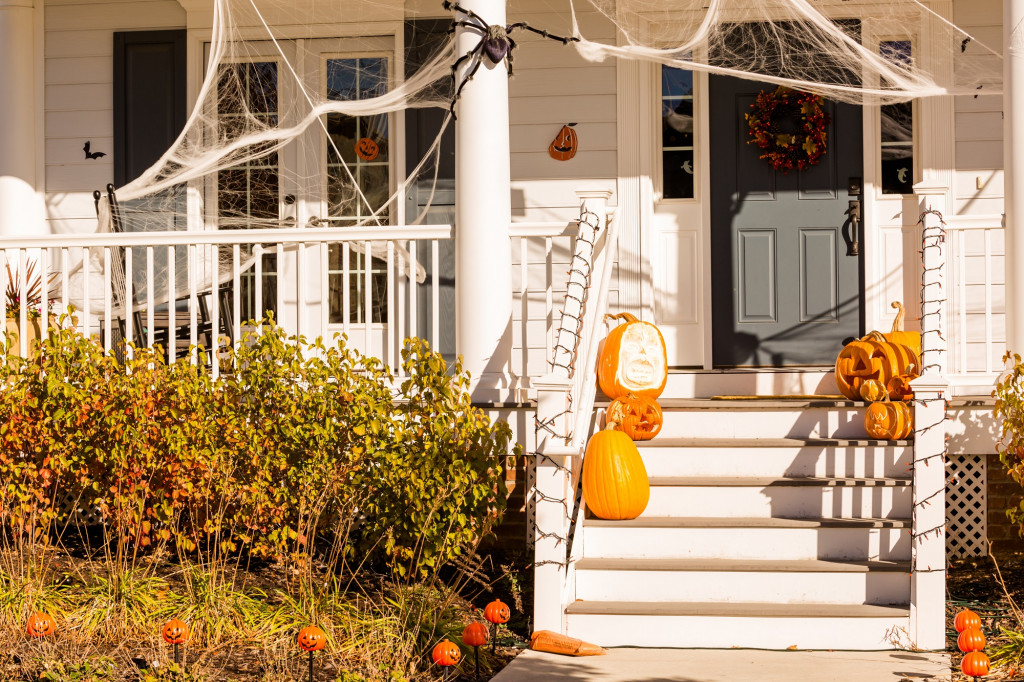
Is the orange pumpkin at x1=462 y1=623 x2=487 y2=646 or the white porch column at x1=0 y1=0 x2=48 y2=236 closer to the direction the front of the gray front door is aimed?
the orange pumpkin

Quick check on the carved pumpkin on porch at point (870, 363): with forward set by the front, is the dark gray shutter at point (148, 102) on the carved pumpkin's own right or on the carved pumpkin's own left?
on the carved pumpkin's own right

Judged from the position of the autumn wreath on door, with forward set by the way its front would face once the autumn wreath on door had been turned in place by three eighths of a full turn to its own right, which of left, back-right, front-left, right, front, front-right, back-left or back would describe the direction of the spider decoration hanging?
left

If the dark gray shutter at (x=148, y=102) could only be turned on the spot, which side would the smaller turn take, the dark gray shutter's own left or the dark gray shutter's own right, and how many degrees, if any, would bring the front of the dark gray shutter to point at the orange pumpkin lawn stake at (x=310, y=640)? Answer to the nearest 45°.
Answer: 0° — it already faces it

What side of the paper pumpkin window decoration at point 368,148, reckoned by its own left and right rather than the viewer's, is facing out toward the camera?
front

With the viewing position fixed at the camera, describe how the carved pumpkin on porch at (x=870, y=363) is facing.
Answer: facing the viewer and to the left of the viewer

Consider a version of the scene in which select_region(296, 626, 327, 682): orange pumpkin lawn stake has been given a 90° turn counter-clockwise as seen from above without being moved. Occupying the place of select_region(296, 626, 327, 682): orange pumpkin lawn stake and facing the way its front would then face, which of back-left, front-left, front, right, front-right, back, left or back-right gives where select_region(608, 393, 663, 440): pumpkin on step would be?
front-left

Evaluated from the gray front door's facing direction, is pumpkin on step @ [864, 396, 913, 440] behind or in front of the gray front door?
in front

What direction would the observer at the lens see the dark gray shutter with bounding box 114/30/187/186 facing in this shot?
facing the viewer

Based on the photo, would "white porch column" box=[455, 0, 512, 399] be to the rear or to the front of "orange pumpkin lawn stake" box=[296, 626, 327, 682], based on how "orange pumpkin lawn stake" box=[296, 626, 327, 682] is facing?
to the rear

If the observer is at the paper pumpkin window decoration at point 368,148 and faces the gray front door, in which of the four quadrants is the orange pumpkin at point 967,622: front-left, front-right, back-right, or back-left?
front-right

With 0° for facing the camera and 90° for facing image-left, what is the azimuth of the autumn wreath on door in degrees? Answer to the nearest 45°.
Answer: approximately 0°

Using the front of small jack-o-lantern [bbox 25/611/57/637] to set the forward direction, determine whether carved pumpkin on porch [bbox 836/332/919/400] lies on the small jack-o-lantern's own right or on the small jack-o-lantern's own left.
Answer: on the small jack-o-lantern's own left

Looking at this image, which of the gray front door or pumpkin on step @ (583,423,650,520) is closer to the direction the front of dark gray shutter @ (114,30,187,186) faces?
the pumpkin on step

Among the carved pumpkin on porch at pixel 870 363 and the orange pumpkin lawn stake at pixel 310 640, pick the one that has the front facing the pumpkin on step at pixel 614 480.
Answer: the carved pumpkin on porch

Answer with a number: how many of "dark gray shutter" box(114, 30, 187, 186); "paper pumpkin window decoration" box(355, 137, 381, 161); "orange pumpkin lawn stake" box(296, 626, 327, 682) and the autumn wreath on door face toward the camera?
4
